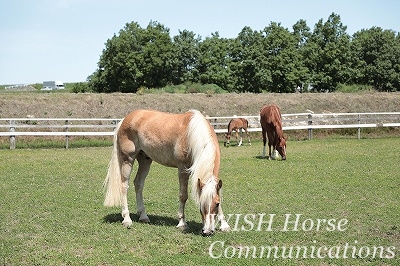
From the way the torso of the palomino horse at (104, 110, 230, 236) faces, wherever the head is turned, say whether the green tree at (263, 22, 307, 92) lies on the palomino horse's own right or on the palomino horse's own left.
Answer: on the palomino horse's own left

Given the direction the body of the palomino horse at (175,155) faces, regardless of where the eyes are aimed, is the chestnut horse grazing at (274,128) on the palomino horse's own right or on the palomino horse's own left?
on the palomino horse's own left

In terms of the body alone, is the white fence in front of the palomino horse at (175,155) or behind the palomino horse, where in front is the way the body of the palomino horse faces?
behind

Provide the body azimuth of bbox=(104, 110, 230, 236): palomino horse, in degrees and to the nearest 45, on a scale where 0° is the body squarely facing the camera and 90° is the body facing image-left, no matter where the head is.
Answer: approximately 315°
